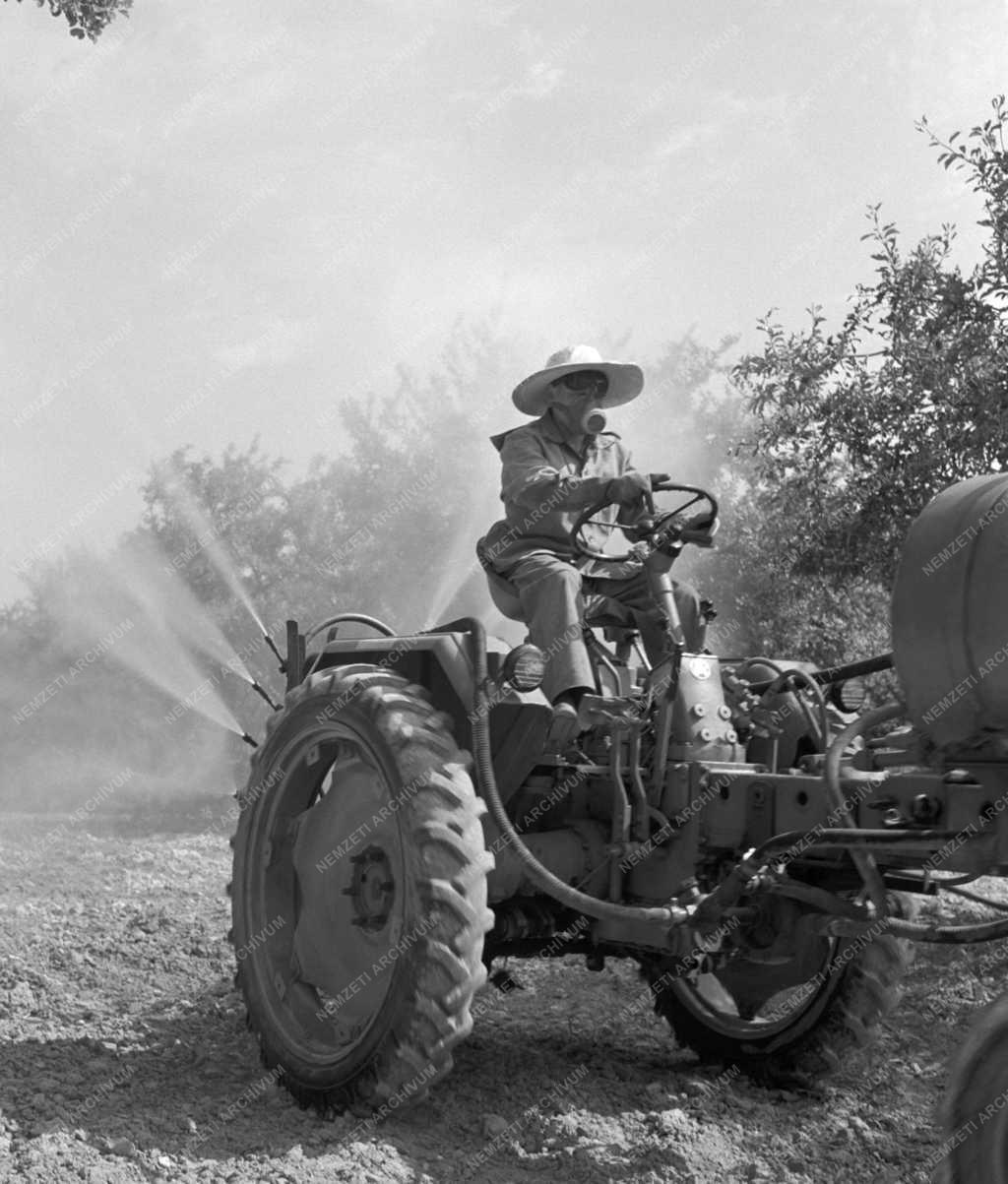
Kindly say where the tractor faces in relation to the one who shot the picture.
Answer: facing the viewer and to the right of the viewer

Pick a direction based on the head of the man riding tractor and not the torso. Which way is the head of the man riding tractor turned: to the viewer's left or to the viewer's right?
to the viewer's right

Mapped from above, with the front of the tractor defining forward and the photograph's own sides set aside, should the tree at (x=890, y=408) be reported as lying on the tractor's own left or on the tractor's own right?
on the tractor's own left
